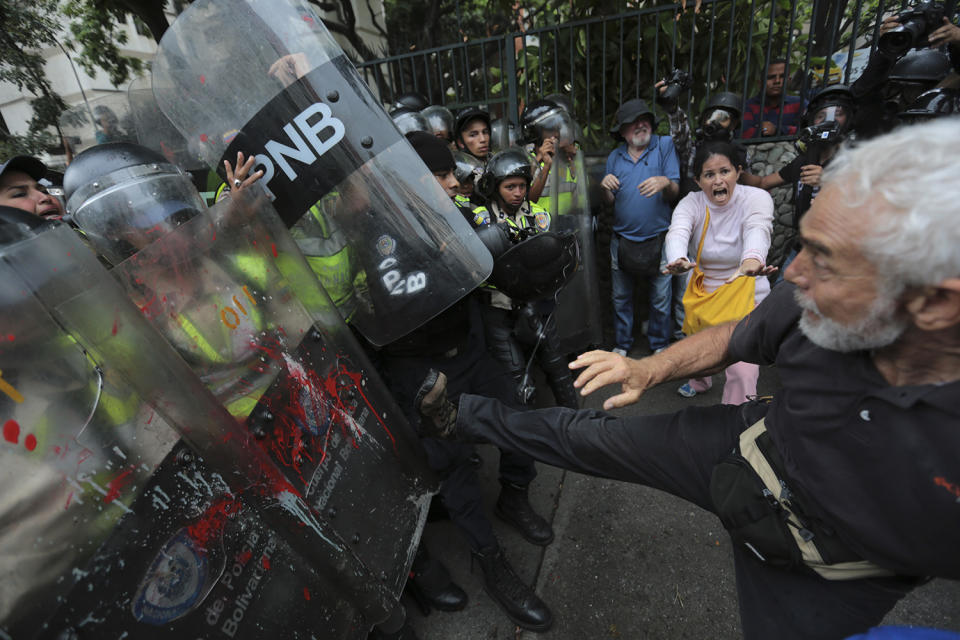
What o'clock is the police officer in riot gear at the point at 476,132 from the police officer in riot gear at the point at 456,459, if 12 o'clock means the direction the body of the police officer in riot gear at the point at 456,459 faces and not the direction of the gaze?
the police officer in riot gear at the point at 476,132 is roughly at 8 o'clock from the police officer in riot gear at the point at 456,459.

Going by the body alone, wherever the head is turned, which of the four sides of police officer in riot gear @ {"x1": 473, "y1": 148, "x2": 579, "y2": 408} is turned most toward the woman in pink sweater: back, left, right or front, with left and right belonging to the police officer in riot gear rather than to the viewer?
left

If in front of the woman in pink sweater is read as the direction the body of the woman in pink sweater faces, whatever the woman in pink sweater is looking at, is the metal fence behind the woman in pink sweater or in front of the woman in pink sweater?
behind

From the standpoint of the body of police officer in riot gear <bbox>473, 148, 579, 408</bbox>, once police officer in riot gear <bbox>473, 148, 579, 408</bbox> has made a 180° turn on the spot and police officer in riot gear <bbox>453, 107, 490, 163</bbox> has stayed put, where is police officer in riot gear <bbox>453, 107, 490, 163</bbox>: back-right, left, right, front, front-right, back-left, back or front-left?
front

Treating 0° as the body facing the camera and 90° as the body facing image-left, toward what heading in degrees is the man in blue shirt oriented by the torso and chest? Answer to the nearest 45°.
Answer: approximately 0°

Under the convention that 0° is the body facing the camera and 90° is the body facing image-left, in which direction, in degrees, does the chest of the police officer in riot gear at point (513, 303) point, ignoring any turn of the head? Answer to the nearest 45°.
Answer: approximately 0°

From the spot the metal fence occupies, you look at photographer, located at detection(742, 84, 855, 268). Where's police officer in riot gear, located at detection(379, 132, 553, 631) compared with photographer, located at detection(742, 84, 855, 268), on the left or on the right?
right
